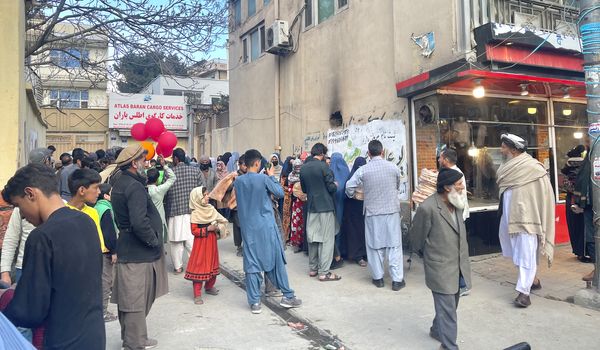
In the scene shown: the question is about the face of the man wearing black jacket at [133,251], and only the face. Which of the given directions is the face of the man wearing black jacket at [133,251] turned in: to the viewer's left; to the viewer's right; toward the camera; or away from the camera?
to the viewer's right

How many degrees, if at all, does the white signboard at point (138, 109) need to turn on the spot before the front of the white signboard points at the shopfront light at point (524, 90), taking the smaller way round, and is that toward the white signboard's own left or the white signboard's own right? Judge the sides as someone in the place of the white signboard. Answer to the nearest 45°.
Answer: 0° — it already faces it

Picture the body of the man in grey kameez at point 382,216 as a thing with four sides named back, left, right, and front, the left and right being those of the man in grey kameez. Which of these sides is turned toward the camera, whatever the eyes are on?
back

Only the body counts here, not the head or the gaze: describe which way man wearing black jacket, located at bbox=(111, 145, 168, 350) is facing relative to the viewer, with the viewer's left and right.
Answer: facing to the right of the viewer

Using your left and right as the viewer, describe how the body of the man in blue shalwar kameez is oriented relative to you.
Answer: facing away from the viewer and to the right of the viewer

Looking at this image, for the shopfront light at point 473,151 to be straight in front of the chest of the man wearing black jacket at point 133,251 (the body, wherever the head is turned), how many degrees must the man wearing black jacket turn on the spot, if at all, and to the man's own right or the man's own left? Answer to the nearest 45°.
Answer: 0° — they already face it

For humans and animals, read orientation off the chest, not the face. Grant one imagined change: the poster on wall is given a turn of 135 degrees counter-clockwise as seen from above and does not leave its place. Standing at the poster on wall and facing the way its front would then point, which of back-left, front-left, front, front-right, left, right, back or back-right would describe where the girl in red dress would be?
back

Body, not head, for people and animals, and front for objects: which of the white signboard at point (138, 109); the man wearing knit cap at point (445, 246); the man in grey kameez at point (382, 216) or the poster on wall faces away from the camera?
the man in grey kameez

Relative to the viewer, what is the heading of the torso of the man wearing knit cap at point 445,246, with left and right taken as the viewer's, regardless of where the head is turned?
facing the viewer and to the right of the viewer

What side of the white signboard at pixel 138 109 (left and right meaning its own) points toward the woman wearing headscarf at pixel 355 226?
front

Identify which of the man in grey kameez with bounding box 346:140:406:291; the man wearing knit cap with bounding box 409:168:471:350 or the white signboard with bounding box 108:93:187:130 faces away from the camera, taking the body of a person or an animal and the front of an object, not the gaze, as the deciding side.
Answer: the man in grey kameez

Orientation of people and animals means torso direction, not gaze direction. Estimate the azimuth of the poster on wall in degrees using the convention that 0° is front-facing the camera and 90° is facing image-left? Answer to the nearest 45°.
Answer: approximately 0°

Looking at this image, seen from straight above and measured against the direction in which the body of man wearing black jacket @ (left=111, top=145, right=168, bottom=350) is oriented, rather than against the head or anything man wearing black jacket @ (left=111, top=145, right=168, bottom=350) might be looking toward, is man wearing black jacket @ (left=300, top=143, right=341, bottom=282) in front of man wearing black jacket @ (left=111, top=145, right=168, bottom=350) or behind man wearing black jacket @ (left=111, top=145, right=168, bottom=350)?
in front
